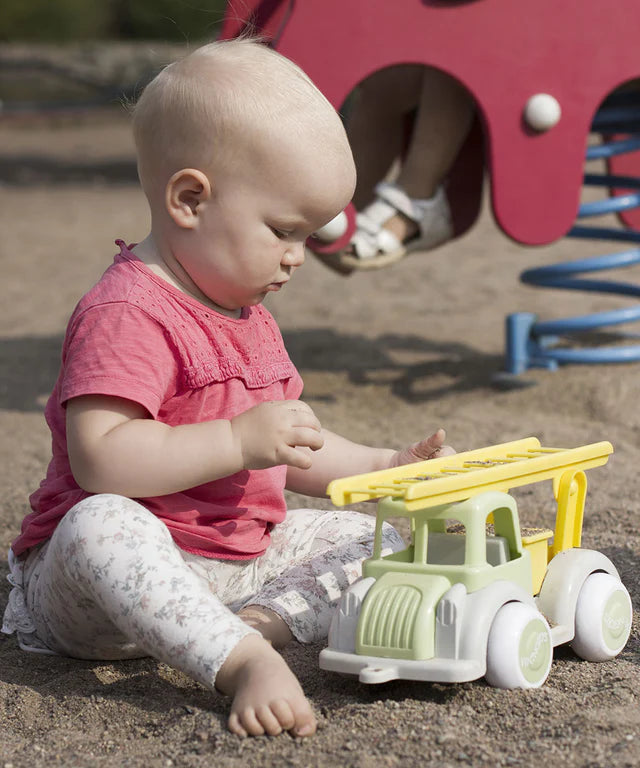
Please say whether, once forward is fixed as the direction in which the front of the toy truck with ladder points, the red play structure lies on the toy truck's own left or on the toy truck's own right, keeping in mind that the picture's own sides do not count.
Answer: on the toy truck's own right

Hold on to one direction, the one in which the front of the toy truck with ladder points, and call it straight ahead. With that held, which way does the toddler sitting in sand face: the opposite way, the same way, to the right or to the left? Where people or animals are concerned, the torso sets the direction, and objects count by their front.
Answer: to the left

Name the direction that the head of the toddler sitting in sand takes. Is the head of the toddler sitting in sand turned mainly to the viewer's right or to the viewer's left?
to the viewer's right

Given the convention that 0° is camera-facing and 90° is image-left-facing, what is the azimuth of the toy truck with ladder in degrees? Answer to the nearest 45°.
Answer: approximately 45°

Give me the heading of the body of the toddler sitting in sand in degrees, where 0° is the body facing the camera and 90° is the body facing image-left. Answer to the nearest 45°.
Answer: approximately 315°

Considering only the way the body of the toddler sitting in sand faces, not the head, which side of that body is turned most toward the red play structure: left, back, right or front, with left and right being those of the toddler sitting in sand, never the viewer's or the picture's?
left
